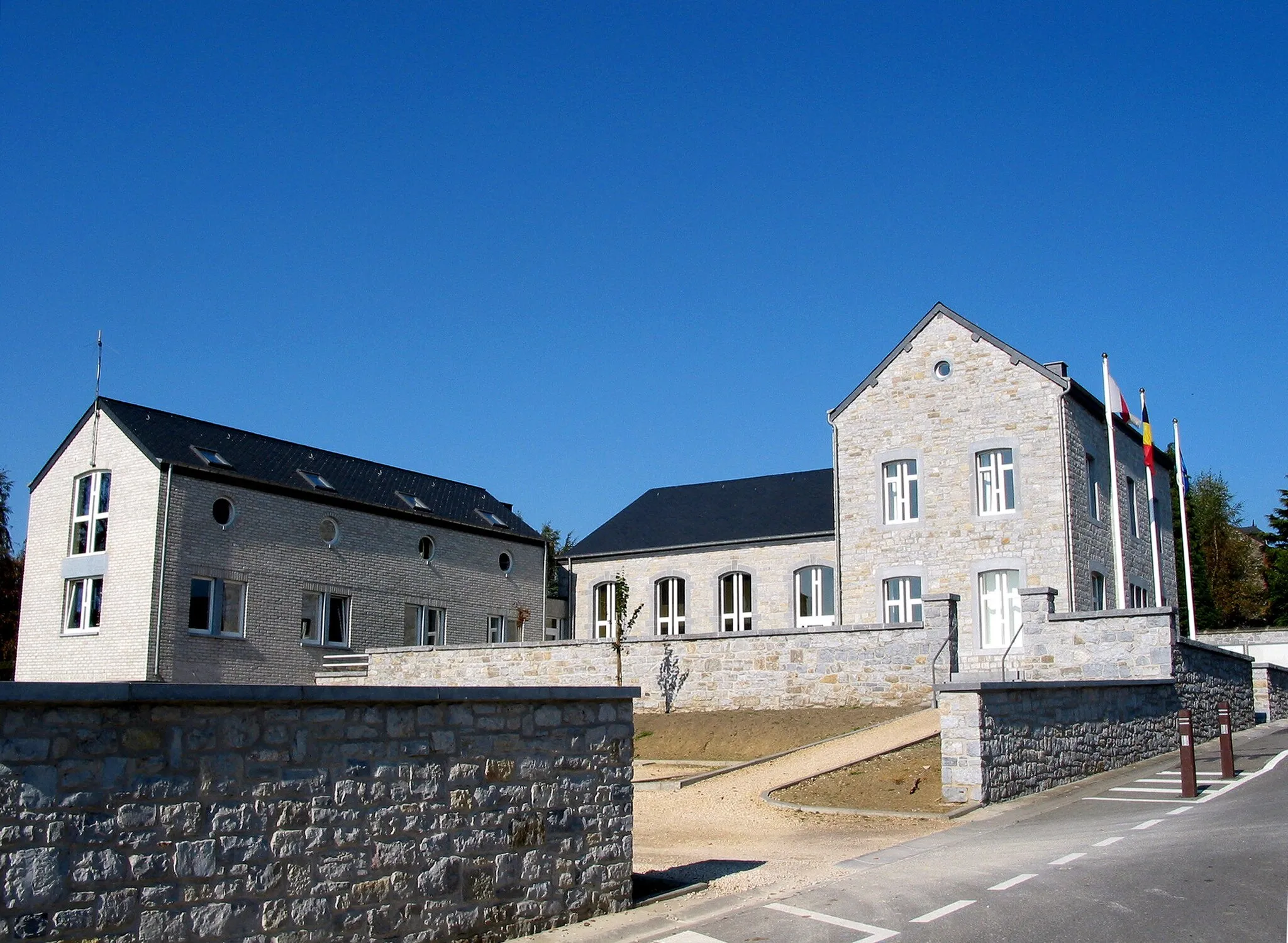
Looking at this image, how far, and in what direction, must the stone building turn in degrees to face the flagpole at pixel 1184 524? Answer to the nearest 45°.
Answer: approximately 135° to its left

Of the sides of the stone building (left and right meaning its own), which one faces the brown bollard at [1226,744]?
front

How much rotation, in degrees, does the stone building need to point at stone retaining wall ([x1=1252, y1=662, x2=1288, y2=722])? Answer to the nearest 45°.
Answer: approximately 90° to its left

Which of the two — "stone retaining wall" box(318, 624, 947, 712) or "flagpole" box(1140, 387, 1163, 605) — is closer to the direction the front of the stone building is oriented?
the stone retaining wall

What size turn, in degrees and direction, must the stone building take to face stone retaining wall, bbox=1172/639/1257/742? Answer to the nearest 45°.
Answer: approximately 45° to its left

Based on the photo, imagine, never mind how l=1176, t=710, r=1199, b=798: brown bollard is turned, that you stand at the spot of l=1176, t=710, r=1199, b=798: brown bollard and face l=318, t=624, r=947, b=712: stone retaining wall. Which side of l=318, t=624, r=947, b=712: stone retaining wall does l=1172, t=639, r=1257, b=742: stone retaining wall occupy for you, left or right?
right

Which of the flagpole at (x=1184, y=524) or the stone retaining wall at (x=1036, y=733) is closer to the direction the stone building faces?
the stone retaining wall

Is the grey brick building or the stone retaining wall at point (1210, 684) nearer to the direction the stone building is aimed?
the stone retaining wall

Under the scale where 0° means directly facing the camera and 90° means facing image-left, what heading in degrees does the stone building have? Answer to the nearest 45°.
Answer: approximately 0°

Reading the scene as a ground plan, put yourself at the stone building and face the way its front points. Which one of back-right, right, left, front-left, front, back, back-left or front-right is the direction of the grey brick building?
right

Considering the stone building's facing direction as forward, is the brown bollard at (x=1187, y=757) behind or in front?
in front

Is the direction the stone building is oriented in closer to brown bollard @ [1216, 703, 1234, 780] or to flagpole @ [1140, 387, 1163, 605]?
the brown bollard
